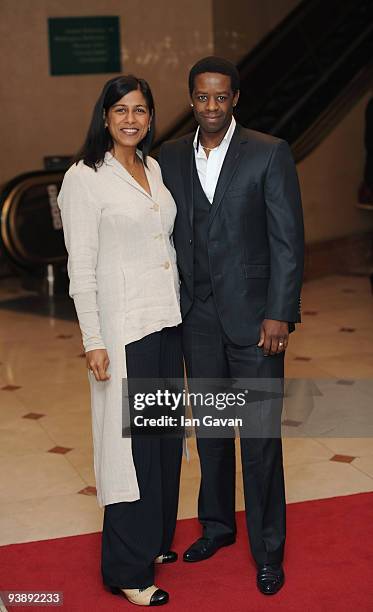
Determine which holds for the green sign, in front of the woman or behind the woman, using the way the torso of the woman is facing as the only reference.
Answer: behind

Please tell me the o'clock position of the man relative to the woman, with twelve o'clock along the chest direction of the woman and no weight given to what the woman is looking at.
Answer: The man is roughly at 10 o'clock from the woman.

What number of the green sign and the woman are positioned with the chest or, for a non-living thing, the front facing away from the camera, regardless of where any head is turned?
0

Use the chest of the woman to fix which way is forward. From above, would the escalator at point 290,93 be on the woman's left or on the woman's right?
on the woman's left

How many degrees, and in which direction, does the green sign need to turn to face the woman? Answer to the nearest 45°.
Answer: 0° — it already faces them

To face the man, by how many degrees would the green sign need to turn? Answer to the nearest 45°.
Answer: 0° — it already faces them

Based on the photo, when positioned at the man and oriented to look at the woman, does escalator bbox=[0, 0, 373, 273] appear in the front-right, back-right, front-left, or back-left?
back-right

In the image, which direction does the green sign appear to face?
toward the camera
